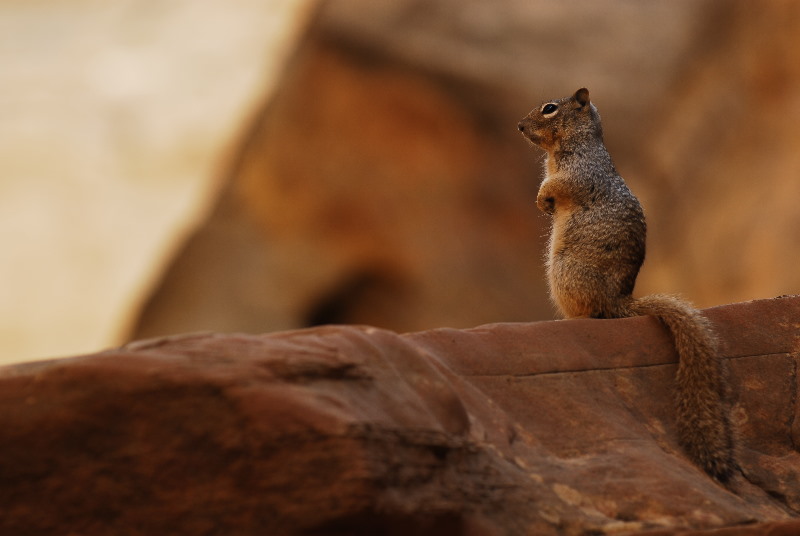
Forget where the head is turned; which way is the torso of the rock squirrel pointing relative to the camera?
to the viewer's left
